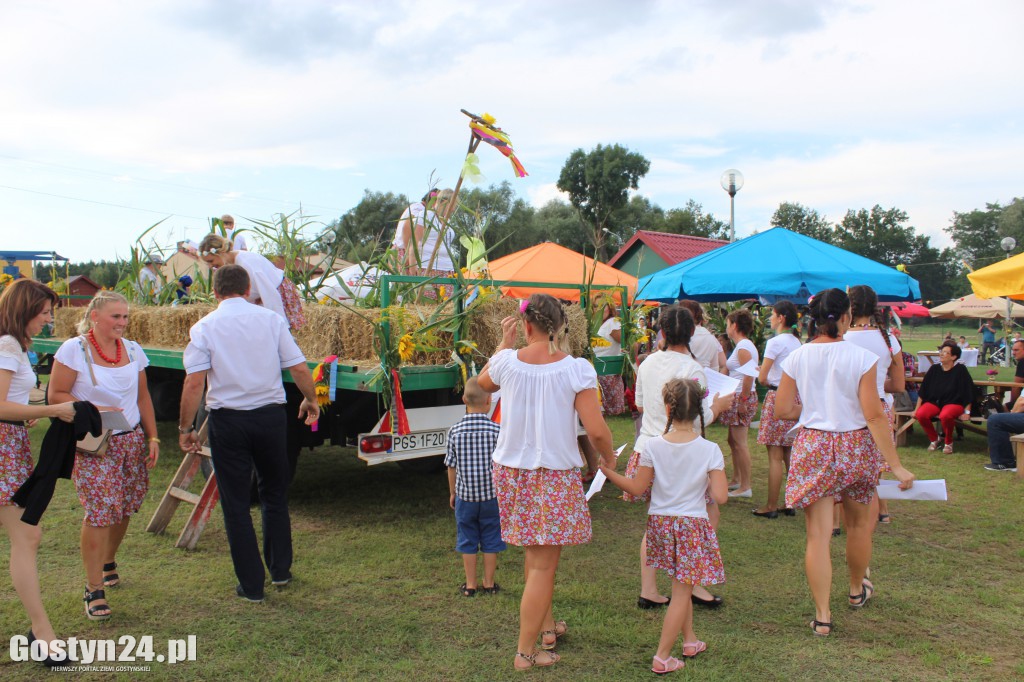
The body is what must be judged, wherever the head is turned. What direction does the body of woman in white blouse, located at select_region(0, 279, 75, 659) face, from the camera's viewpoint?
to the viewer's right

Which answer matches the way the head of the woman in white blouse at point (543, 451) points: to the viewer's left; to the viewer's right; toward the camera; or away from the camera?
away from the camera

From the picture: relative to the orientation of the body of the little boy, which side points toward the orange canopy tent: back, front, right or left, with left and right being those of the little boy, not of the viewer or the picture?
front

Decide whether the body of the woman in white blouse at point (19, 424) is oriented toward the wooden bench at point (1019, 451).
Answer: yes

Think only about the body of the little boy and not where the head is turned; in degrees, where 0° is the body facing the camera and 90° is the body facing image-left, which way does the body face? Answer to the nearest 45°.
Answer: approximately 180°

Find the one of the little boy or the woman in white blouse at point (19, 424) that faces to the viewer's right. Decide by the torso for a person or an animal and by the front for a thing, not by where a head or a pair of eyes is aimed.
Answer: the woman in white blouse

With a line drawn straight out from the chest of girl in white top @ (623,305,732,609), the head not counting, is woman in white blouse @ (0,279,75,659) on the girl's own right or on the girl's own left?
on the girl's own left

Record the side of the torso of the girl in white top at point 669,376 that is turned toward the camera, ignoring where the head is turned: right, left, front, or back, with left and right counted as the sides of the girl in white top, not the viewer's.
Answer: back

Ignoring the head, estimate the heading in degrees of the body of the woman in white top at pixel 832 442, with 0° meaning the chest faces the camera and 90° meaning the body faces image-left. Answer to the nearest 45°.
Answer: approximately 180°

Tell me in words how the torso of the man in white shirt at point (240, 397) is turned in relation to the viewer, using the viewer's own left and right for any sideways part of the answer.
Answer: facing away from the viewer
